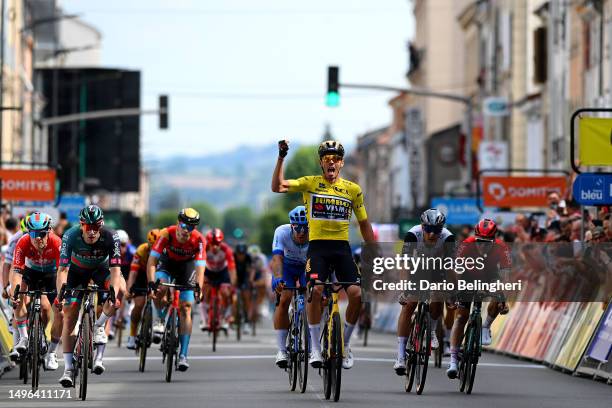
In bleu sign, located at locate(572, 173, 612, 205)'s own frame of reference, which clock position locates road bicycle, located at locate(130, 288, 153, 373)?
The road bicycle is roughly at 2 o'clock from the bleu sign.

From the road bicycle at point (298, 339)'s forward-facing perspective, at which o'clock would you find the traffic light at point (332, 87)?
The traffic light is roughly at 6 o'clock from the road bicycle.
